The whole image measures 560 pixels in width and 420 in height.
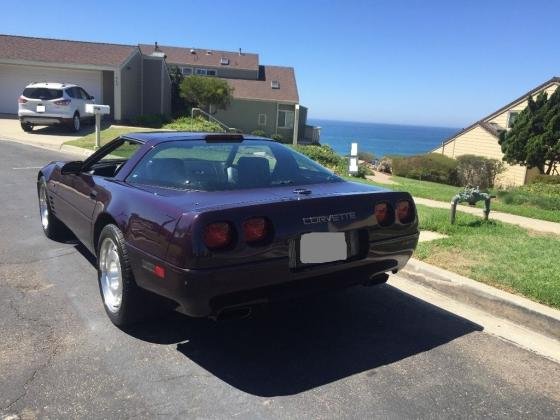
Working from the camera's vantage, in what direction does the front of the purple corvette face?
facing away from the viewer and to the left of the viewer

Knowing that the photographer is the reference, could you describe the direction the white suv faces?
facing away from the viewer and to the right of the viewer

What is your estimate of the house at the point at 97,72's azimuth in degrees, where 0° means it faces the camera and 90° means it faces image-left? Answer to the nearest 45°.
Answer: approximately 0°

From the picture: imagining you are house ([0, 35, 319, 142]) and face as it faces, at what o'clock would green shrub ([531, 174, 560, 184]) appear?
The green shrub is roughly at 10 o'clock from the house.

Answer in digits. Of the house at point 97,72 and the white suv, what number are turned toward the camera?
1

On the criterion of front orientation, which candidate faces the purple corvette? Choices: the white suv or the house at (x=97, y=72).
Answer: the house

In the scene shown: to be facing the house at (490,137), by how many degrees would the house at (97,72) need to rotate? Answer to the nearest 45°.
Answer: approximately 90° to its left
